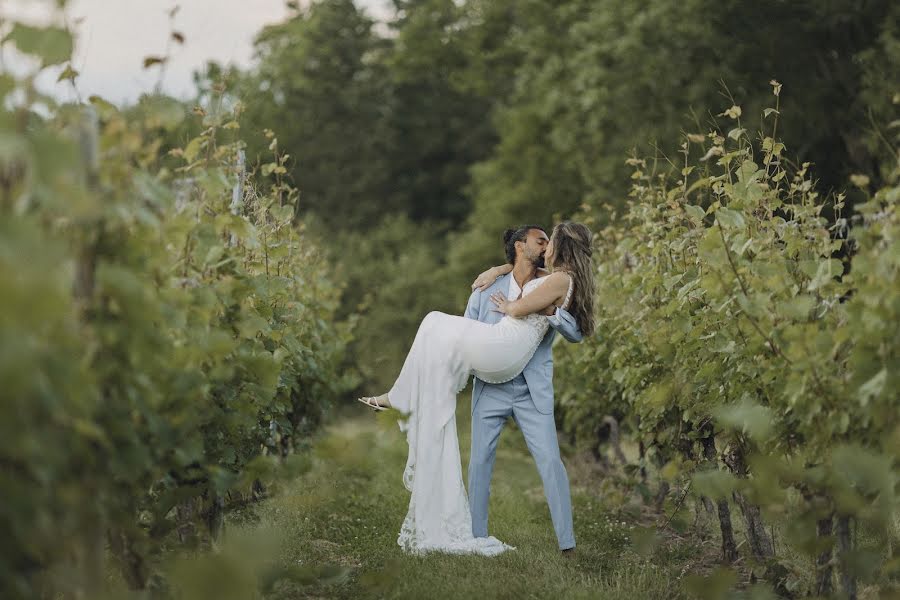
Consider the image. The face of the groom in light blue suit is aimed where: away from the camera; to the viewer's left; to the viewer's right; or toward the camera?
to the viewer's right

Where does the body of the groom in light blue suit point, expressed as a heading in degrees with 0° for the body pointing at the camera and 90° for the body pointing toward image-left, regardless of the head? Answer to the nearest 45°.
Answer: approximately 0°
